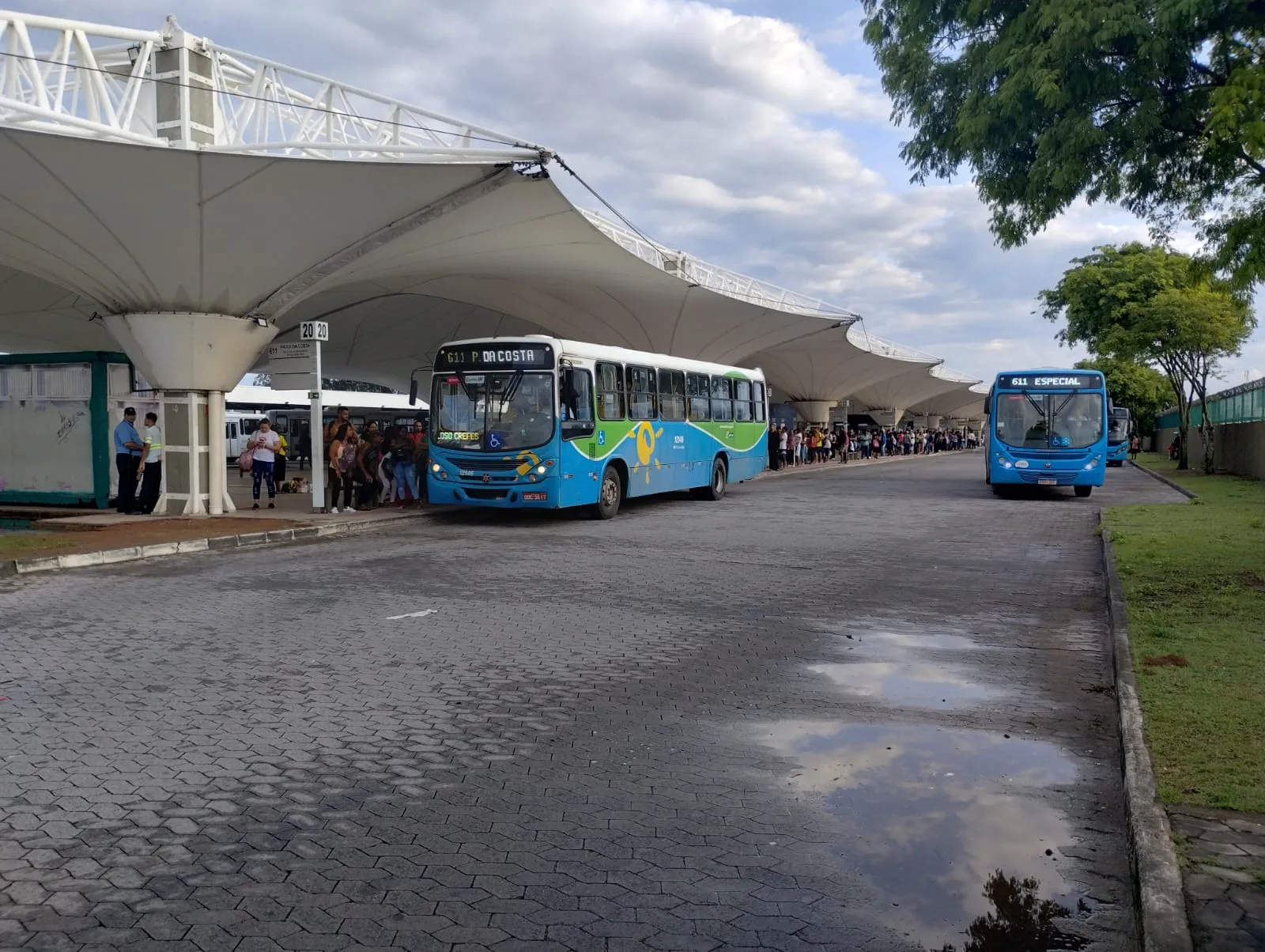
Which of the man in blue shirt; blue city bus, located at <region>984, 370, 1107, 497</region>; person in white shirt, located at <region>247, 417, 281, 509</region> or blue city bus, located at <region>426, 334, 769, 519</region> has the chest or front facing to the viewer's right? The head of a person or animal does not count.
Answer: the man in blue shirt

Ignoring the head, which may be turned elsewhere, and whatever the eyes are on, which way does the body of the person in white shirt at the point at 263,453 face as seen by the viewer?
toward the camera

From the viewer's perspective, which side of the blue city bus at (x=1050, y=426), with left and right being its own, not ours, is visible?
front

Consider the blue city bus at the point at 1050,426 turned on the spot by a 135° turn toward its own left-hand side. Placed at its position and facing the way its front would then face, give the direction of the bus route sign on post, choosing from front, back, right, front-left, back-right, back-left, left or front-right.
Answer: back

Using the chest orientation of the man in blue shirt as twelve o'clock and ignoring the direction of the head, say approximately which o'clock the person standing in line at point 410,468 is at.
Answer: The person standing in line is roughly at 12 o'clock from the man in blue shirt.

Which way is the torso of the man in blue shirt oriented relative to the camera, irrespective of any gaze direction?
to the viewer's right

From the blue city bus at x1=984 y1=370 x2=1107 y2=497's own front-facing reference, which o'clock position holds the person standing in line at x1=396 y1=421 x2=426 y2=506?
The person standing in line is roughly at 2 o'clock from the blue city bus.

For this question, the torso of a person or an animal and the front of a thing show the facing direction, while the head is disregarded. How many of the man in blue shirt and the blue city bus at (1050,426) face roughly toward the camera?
1

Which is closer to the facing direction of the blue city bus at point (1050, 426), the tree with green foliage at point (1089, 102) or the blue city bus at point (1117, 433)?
the tree with green foliage

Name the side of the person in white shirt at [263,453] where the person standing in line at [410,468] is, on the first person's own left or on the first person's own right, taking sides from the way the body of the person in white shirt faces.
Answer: on the first person's own left

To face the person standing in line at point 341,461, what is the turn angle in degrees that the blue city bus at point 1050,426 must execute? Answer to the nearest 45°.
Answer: approximately 45° to its right

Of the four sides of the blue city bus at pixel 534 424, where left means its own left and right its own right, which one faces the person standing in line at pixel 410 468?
front

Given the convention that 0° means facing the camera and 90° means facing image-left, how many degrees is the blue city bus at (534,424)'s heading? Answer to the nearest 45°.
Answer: approximately 45°

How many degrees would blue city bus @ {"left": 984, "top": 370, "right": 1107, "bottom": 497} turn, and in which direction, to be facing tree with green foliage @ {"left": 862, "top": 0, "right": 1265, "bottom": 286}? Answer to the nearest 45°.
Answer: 0° — it already faces it
